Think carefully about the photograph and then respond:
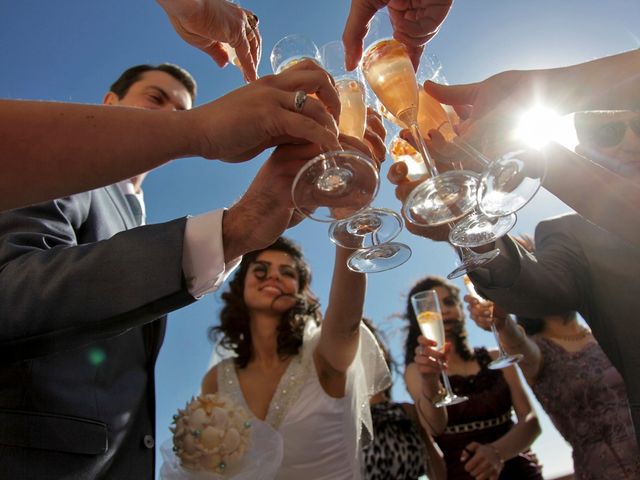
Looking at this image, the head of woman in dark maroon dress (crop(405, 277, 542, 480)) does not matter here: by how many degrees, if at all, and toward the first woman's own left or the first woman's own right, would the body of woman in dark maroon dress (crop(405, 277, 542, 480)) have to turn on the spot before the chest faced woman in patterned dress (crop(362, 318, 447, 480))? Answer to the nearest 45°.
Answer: approximately 45° to the first woman's own right

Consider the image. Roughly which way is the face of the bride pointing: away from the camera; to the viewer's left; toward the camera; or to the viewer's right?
toward the camera

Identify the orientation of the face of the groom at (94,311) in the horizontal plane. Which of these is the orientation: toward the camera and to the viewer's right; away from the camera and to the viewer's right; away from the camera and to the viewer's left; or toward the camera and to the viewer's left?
toward the camera and to the viewer's right

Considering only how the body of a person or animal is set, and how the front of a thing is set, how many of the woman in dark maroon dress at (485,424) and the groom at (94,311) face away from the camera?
0

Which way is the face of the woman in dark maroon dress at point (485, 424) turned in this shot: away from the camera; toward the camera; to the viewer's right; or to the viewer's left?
toward the camera

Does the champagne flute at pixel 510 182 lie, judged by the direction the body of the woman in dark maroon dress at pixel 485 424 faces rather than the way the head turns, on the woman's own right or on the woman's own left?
on the woman's own left

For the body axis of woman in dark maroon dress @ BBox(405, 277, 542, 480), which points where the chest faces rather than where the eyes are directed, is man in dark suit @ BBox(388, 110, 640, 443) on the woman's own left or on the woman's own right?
on the woman's own left

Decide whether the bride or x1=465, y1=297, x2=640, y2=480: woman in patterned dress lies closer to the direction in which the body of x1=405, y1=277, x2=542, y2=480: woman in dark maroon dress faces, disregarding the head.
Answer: the bride

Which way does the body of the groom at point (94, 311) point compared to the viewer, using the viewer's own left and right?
facing the viewer and to the right of the viewer

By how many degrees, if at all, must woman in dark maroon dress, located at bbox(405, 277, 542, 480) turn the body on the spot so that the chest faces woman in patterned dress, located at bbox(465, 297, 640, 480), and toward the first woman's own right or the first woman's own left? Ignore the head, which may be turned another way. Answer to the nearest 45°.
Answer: approximately 90° to the first woman's own left

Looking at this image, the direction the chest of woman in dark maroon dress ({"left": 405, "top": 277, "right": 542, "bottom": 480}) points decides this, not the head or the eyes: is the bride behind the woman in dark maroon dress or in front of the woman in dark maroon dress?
in front

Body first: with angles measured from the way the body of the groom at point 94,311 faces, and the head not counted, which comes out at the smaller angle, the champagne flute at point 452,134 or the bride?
the champagne flute

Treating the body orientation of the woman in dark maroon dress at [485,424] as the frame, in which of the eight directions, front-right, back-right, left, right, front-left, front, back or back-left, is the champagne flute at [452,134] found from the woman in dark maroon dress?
front-left

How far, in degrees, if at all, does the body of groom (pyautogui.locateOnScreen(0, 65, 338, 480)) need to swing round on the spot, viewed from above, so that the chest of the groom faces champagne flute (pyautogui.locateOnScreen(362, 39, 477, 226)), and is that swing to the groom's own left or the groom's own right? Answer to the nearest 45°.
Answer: approximately 45° to the groom's own left

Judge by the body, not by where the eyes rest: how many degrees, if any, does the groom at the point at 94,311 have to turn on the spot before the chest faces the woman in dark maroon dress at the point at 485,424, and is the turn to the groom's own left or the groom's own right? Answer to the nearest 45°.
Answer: approximately 90° to the groom's own left
